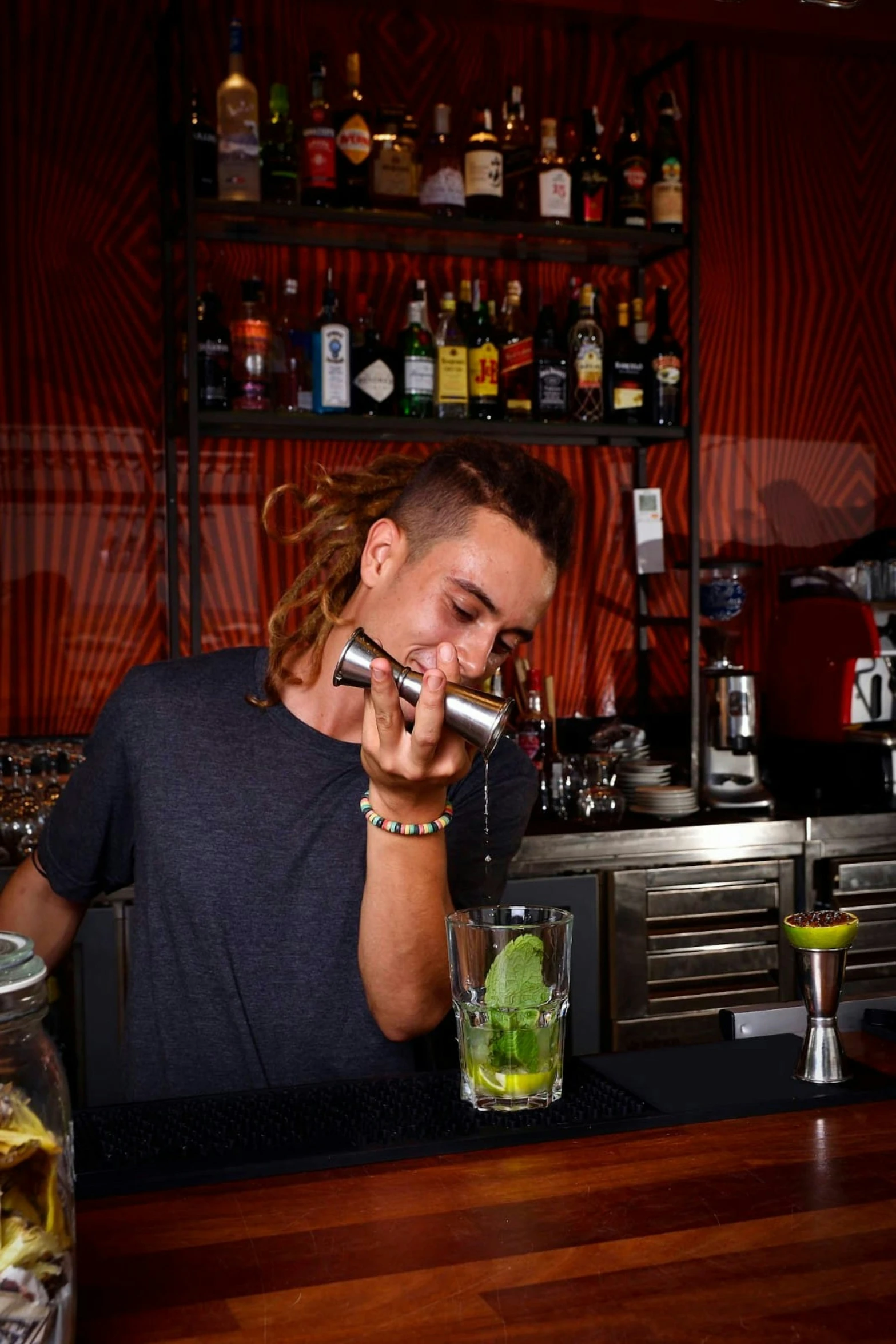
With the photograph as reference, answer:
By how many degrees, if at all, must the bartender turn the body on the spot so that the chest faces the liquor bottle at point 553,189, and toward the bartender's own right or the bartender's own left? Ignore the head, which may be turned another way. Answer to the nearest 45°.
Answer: approximately 135° to the bartender's own left

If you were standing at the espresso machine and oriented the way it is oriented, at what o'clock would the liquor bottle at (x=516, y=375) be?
The liquor bottle is roughly at 4 o'clock from the espresso machine.

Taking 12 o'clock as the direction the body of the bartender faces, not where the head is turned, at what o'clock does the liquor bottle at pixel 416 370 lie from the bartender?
The liquor bottle is roughly at 8 o'clock from the bartender.

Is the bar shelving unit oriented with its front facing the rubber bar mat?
yes

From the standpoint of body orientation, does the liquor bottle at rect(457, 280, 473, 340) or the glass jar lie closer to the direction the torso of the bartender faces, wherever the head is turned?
the glass jar

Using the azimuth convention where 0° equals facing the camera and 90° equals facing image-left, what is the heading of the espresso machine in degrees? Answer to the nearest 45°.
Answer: approximately 315°

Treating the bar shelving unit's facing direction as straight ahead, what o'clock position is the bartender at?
The bartender is roughly at 12 o'clock from the bar shelving unit.
